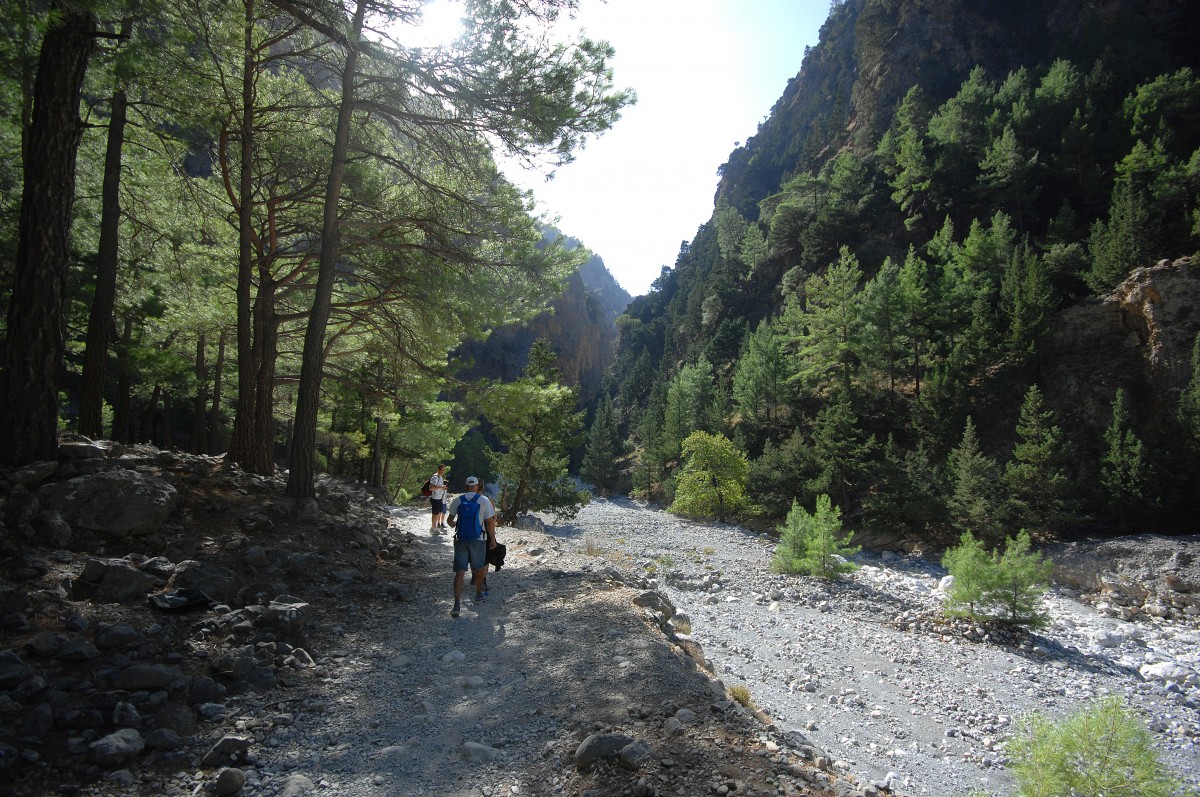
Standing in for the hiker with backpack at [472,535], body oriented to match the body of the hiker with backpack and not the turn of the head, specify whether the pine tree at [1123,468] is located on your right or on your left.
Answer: on your right

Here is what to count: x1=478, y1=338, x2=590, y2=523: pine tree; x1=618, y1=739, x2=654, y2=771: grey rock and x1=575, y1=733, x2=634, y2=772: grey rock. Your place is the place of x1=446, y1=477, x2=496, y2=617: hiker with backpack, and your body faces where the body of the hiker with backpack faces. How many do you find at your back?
2

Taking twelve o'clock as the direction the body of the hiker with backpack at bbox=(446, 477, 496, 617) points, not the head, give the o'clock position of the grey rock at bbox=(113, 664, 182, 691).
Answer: The grey rock is roughly at 7 o'clock from the hiker with backpack.

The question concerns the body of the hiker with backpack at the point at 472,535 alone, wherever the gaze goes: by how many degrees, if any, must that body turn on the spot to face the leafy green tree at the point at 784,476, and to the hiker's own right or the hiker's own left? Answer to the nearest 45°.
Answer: approximately 45° to the hiker's own right

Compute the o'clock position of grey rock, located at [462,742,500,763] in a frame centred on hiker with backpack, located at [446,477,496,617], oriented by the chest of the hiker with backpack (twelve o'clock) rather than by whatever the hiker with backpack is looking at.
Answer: The grey rock is roughly at 6 o'clock from the hiker with backpack.

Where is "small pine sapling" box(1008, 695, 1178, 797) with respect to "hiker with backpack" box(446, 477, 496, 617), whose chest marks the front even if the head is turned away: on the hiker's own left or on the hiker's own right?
on the hiker's own right

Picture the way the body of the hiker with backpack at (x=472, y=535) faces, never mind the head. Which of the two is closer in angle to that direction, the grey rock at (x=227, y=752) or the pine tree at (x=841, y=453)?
the pine tree

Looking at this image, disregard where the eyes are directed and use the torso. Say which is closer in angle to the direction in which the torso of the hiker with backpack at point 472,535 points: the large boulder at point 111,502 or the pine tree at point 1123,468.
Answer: the pine tree

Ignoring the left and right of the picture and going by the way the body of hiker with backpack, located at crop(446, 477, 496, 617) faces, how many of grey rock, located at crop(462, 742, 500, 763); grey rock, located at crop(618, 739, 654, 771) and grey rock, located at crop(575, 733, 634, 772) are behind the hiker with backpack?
3

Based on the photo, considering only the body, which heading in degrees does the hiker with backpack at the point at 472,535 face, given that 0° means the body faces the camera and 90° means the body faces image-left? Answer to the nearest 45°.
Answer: approximately 180°
